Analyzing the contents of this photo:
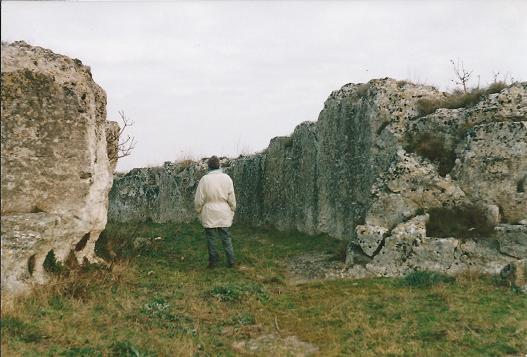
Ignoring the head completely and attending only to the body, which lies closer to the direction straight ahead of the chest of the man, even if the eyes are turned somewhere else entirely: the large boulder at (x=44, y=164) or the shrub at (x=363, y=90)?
the shrub

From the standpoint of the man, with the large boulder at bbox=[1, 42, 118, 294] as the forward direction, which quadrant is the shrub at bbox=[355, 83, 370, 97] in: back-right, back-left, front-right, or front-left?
back-left

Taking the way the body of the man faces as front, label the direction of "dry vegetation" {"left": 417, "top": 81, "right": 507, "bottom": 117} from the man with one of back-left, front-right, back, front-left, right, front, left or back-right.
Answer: right

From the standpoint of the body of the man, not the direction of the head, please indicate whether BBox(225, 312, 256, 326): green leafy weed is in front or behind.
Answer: behind

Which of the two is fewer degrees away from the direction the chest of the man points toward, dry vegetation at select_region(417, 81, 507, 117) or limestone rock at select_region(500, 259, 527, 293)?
the dry vegetation

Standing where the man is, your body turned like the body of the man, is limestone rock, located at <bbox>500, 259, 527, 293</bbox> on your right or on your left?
on your right

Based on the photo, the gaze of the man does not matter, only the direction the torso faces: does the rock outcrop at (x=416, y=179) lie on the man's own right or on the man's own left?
on the man's own right

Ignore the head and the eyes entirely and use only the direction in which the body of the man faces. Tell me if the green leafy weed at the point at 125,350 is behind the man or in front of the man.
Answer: behind

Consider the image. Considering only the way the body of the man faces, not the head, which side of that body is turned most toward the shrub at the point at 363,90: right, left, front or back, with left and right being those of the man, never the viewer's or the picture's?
right

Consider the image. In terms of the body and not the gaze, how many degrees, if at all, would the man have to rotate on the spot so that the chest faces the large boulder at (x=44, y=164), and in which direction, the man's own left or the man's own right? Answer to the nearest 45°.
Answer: approximately 135° to the man's own left

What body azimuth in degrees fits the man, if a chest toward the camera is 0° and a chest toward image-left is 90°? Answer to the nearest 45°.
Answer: approximately 180°

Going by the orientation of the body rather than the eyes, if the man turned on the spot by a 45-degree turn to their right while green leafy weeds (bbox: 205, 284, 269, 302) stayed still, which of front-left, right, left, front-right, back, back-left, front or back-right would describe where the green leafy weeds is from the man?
back-right
